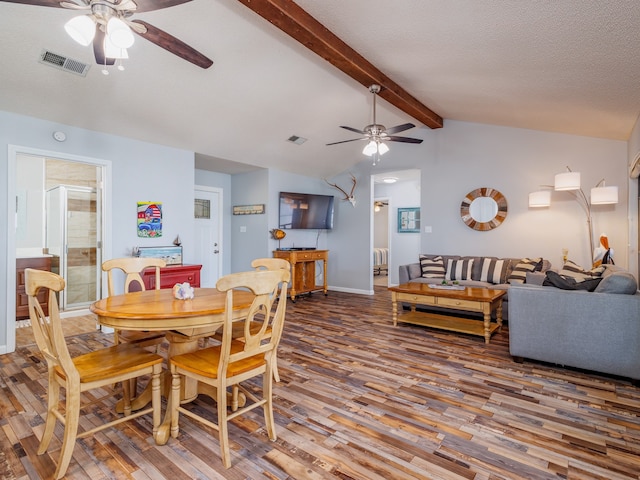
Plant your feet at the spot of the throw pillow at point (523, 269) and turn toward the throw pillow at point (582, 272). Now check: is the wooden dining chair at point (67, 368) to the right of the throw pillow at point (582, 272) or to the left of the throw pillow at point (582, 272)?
right

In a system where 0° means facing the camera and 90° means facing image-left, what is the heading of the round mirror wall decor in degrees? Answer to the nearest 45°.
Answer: approximately 0°

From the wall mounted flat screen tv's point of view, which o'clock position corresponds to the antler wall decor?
The antler wall decor is roughly at 10 o'clock from the wall mounted flat screen tv.

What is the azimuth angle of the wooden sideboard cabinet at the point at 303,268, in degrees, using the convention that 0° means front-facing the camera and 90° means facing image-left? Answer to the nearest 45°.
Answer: approximately 315°

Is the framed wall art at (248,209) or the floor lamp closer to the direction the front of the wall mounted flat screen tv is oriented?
the floor lamp

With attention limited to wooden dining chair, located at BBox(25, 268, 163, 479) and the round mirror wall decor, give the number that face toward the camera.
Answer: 1

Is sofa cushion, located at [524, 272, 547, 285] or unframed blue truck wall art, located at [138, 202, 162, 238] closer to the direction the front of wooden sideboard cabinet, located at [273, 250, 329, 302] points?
the sofa cushion

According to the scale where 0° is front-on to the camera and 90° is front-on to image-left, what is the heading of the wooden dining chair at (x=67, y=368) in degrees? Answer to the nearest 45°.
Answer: approximately 225°

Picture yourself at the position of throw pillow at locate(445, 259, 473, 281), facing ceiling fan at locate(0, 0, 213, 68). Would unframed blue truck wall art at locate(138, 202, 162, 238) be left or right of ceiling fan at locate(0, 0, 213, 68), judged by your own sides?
right

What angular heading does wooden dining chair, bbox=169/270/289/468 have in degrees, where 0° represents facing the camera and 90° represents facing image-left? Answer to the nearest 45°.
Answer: approximately 135°
